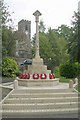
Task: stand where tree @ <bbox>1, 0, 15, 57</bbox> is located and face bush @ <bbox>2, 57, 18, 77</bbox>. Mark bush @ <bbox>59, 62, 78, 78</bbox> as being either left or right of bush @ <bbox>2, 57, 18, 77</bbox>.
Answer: left

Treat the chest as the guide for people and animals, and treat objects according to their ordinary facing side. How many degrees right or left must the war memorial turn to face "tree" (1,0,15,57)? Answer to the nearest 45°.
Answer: approximately 180°

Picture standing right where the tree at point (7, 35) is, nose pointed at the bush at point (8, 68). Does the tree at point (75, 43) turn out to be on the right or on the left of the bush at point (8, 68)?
left

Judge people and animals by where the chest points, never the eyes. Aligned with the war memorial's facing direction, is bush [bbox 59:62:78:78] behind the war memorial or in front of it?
behind

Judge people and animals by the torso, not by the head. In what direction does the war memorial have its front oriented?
toward the camera
